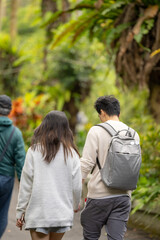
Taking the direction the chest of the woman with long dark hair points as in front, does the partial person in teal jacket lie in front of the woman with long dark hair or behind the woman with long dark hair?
in front

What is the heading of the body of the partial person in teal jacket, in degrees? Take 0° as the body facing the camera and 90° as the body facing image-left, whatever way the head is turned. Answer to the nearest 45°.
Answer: approximately 180°

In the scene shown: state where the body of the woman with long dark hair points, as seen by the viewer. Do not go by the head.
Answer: away from the camera

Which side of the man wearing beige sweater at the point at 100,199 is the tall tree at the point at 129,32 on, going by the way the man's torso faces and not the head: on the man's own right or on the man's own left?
on the man's own right

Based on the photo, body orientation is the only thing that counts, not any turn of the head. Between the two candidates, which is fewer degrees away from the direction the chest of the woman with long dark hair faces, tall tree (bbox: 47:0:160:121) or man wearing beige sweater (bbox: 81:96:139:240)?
the tall tree

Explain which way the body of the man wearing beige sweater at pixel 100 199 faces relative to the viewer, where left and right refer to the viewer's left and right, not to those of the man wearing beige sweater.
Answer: facing away from the viewer and to the left of the viewer

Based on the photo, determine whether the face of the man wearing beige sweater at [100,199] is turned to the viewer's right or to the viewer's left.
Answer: to the viewer's left

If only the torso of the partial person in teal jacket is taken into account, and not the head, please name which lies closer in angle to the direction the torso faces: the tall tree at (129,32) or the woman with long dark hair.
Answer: the tall tree

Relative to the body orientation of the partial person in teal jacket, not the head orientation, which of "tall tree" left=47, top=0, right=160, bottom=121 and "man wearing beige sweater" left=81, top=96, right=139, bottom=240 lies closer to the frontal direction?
the tall tree

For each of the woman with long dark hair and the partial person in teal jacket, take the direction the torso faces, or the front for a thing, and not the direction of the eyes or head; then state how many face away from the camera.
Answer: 2

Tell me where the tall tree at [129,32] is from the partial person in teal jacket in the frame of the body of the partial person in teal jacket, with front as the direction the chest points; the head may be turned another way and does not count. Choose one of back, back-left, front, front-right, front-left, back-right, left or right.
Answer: front-right
